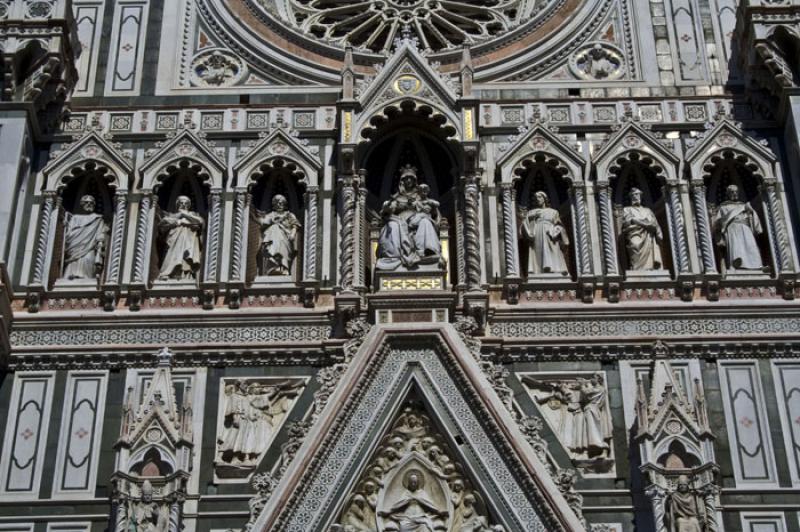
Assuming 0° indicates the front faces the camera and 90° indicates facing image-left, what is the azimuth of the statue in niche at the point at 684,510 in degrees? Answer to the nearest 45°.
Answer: approximately 0°

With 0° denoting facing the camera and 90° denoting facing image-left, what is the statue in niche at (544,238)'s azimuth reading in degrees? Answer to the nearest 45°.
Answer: approximately 0°

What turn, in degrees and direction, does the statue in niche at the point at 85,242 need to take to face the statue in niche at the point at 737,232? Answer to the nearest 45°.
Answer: approximately 90° to its left

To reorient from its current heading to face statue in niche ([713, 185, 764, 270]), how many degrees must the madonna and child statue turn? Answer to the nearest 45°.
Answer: approximately 90° to its left

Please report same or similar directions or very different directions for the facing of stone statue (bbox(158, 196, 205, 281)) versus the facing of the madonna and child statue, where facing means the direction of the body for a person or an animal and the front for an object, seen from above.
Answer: same or similar directions

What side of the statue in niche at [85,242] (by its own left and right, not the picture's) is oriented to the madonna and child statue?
left

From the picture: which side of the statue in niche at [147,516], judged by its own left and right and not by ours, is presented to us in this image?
front

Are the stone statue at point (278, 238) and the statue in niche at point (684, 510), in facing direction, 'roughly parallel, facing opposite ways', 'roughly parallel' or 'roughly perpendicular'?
roughly parallel

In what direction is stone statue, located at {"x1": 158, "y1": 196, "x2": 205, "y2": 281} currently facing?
toward the camera

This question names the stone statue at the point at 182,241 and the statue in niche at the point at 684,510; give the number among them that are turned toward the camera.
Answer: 2

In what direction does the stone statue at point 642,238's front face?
toward the camera

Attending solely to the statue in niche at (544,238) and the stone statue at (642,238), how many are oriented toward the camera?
2

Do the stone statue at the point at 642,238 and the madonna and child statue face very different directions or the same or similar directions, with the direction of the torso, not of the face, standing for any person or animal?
same or similar directions

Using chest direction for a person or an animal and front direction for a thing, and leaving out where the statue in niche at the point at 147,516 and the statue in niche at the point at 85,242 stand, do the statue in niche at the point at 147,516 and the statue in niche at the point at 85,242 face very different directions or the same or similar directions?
same or similar directions

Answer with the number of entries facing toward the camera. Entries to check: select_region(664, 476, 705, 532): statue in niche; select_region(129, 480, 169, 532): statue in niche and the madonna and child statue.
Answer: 3
